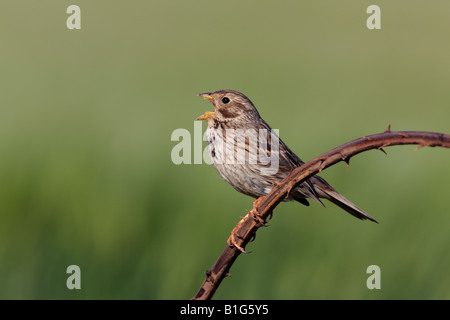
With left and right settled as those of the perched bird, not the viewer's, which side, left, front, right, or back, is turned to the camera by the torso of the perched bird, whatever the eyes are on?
left
